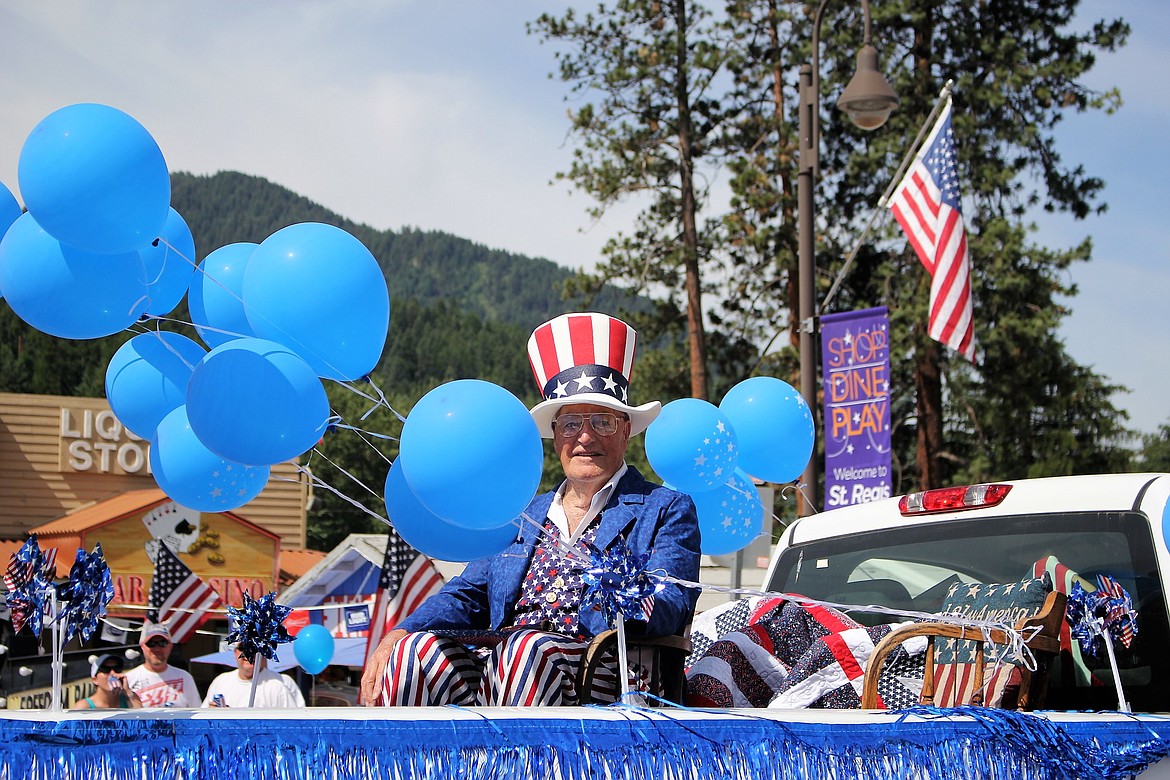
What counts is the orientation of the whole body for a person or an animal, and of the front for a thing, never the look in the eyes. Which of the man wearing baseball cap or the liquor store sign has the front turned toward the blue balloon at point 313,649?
the liquor store sign

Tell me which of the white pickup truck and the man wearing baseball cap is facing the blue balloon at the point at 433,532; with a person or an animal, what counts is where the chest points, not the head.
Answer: the man wearing baseball cap

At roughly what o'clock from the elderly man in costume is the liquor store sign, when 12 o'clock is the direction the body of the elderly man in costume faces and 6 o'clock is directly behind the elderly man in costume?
The liquor store sign is roughly at 4 o'clock from the elderly man in costume.

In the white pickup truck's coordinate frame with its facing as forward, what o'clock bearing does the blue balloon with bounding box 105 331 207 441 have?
The blue balloon is roughly at 7 o'clock from the white pickup truck.

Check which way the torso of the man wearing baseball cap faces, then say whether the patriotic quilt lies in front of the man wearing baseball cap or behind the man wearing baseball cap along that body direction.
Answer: in front

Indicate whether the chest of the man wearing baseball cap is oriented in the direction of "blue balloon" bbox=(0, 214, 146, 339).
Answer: yes

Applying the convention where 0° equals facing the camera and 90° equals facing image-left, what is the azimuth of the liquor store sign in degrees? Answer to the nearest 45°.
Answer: approximately 0°

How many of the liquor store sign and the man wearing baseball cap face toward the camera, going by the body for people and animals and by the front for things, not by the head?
2

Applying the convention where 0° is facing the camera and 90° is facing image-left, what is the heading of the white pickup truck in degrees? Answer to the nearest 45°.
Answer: approximately 225°

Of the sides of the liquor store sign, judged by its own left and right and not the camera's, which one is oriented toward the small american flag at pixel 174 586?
front

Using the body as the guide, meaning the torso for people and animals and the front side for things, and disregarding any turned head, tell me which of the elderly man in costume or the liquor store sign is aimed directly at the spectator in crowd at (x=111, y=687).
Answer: the liquor store sign
